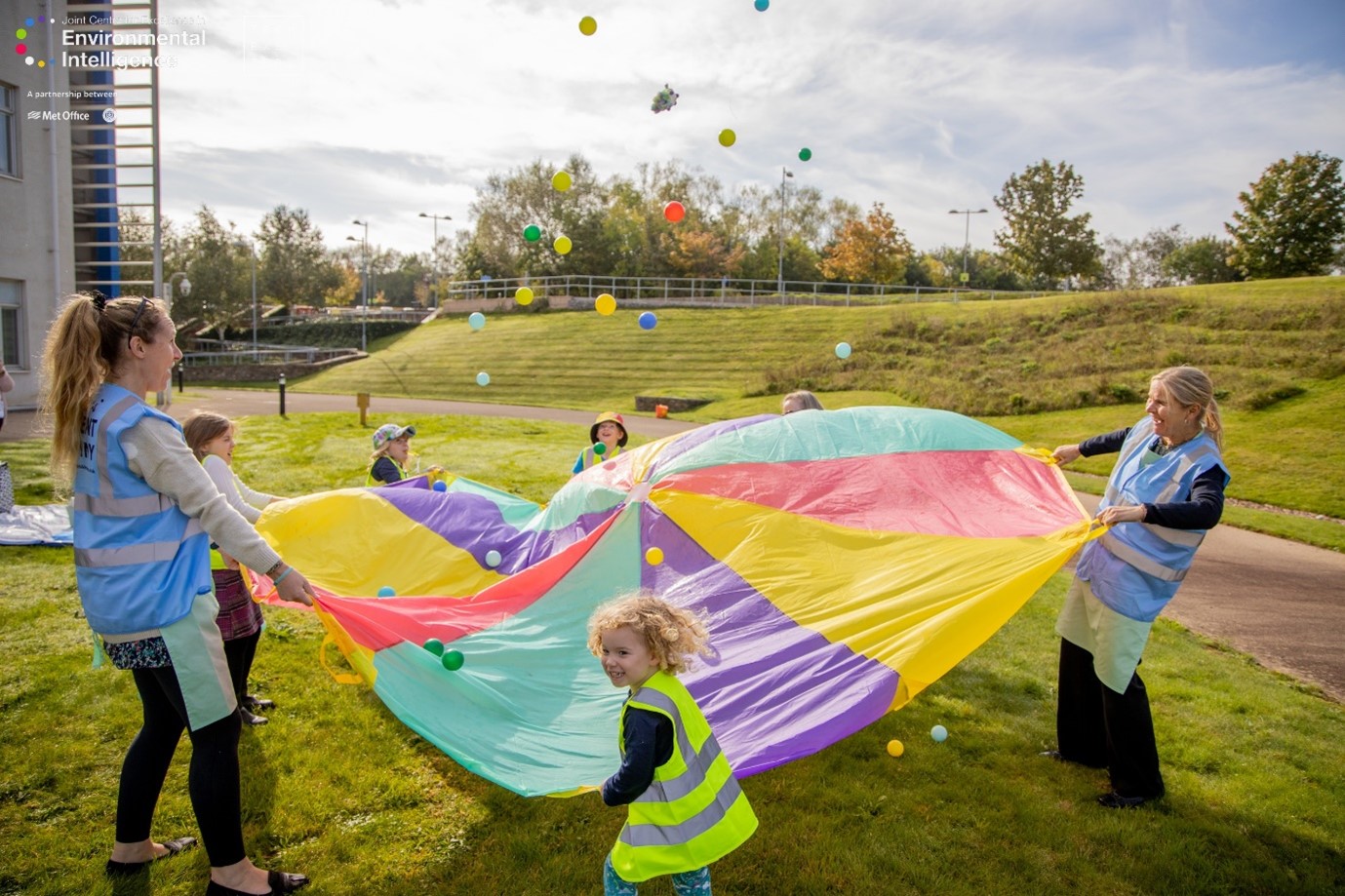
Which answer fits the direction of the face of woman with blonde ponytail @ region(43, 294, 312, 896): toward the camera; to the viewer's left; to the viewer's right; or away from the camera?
to the viewer's right

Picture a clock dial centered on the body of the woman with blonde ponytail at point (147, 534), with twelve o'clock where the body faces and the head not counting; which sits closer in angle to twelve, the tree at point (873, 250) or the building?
the tree

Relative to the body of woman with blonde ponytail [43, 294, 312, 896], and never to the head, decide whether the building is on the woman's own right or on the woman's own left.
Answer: on the woman's own left

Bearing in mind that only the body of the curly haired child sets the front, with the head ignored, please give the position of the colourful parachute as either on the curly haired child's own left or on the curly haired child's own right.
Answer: on the curly haired child's own right

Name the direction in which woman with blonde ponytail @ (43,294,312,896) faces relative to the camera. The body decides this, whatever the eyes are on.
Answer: to the viewer's right
